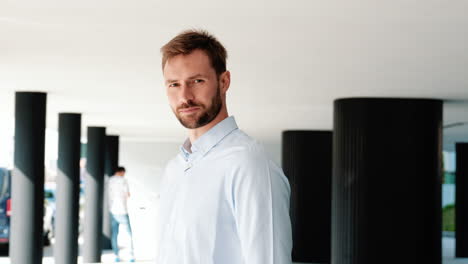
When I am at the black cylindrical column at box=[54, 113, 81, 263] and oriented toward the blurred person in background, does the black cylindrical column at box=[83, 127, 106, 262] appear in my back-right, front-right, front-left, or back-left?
front-left

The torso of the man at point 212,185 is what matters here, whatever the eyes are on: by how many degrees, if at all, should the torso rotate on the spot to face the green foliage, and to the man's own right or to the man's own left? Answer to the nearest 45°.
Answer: approximately 135° to the man's own right

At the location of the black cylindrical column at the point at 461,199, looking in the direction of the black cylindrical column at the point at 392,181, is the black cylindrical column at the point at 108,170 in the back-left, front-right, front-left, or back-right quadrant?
front-right

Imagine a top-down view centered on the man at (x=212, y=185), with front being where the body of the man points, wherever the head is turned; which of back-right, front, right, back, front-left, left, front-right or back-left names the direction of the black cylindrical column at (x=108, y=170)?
back-right

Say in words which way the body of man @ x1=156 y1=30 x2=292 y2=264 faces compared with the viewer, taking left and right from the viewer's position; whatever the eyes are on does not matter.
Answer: facing the viewer and to the left of the viewer

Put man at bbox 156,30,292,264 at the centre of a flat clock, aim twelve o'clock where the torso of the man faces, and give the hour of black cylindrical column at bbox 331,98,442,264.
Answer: The black cylindrical column is roughly at 5 o'clock from the man.

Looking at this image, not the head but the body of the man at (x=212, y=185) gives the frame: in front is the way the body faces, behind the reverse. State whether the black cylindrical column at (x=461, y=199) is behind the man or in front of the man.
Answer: behind

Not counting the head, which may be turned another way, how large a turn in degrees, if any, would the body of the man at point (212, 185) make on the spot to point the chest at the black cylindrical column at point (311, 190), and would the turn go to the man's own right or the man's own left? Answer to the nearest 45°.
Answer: approximately 135° to the man's own right
